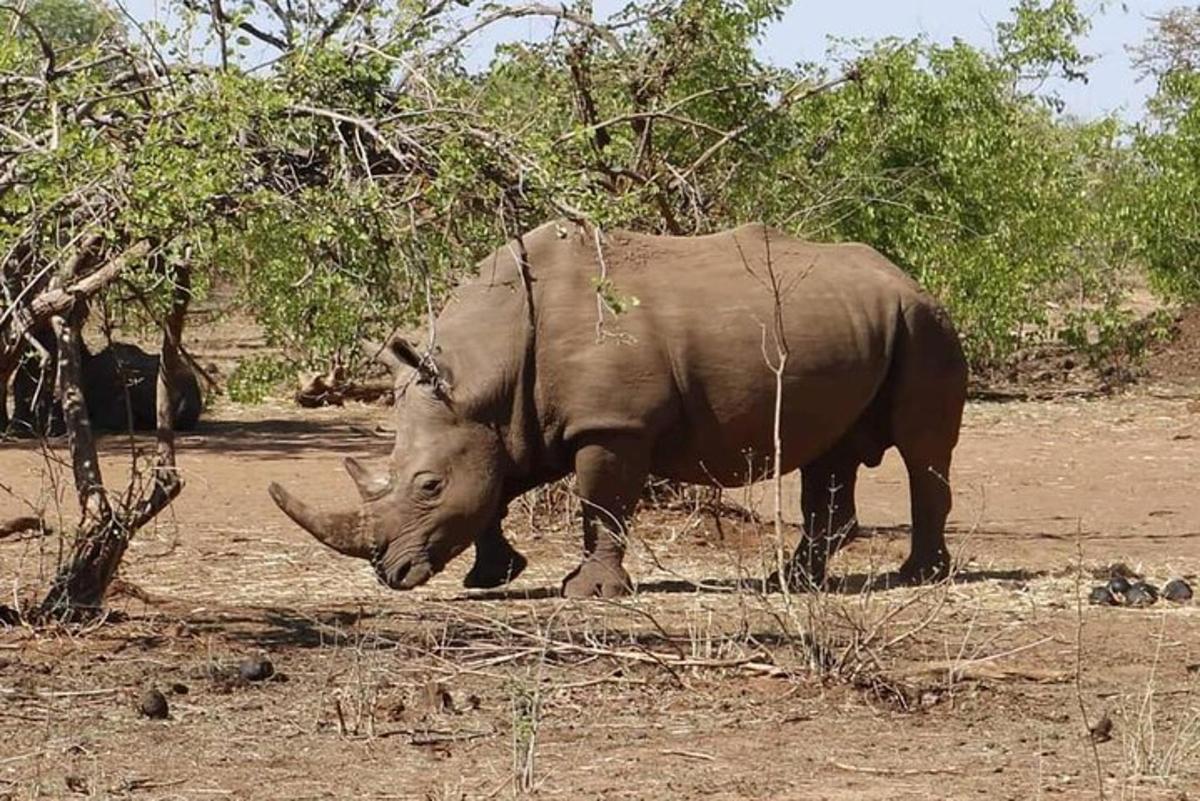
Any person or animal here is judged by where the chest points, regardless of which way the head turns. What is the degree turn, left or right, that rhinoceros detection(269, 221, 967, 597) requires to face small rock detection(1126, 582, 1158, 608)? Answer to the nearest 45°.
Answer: approximately 180°

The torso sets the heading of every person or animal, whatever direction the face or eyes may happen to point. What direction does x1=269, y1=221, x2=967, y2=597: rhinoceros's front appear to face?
to the viewer's left

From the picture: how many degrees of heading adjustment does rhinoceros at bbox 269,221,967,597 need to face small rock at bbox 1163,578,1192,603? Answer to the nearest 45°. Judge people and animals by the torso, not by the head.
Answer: approximately 180°

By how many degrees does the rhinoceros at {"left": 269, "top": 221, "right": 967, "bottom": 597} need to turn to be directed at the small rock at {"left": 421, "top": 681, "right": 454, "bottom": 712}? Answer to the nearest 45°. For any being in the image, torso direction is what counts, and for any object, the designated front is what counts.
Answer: approximately 90° to its left

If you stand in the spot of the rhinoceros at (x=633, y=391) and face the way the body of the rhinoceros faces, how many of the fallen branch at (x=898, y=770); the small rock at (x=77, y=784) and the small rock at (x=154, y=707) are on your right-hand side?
0

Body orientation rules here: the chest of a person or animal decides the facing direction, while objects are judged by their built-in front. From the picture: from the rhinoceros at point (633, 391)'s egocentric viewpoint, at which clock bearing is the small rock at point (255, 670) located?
The small rock is roughly at 10 o'clock from the rhinoceros.

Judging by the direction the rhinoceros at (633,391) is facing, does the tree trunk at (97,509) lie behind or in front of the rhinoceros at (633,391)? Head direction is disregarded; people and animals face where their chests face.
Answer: in front

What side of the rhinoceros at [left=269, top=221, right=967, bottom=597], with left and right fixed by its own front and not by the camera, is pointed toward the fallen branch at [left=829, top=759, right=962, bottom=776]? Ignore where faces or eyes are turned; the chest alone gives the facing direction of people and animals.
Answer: left

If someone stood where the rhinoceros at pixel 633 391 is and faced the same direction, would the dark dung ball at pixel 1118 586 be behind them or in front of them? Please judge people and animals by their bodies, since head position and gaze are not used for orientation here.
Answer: behind

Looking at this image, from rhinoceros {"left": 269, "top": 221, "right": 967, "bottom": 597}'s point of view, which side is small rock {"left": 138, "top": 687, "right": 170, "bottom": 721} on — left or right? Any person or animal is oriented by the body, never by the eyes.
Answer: on its left

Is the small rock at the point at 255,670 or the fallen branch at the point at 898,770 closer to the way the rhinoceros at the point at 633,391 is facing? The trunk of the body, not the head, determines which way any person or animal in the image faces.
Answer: the small rock
